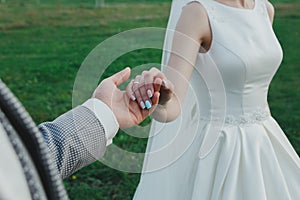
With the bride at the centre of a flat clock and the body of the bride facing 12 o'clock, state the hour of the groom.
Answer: The groom is roughly at 2 o'clock from the bride.
